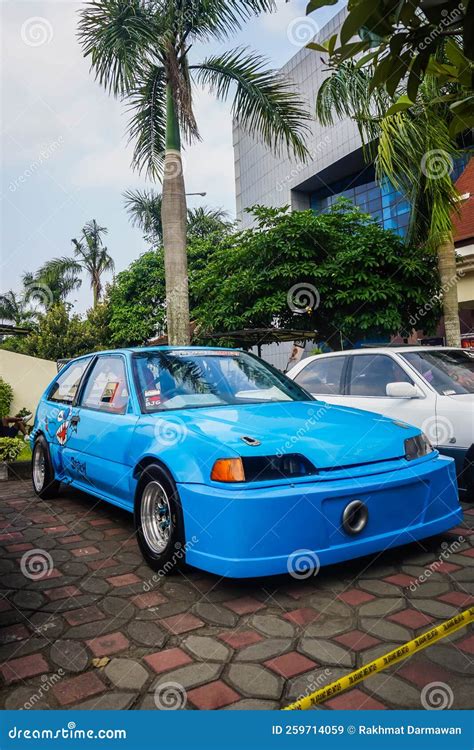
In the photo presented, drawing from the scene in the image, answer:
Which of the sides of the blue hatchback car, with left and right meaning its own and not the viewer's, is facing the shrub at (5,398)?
back

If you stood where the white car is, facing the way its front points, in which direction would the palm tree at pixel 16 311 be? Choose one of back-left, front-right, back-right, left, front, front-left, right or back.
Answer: back

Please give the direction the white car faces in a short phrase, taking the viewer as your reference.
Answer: facing the viewer and to the right of the viewer

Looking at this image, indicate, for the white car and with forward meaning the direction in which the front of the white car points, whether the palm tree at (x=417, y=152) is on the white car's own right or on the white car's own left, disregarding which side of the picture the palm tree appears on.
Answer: on the white car's own left

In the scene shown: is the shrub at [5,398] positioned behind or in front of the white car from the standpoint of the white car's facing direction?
behind

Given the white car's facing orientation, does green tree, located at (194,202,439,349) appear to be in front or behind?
behind

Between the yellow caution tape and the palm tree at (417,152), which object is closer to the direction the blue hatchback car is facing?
the yellow caution tape

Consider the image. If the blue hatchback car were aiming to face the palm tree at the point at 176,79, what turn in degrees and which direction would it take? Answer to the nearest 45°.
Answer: approximately 135° to its left

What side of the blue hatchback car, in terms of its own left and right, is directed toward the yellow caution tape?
front

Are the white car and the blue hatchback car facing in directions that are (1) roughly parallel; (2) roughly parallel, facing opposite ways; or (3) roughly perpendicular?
roughly parallel

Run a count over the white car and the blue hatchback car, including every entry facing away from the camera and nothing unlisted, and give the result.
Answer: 0

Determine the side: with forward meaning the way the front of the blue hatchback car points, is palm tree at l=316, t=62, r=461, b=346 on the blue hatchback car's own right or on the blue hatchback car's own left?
on the blue hatchback car's own left
